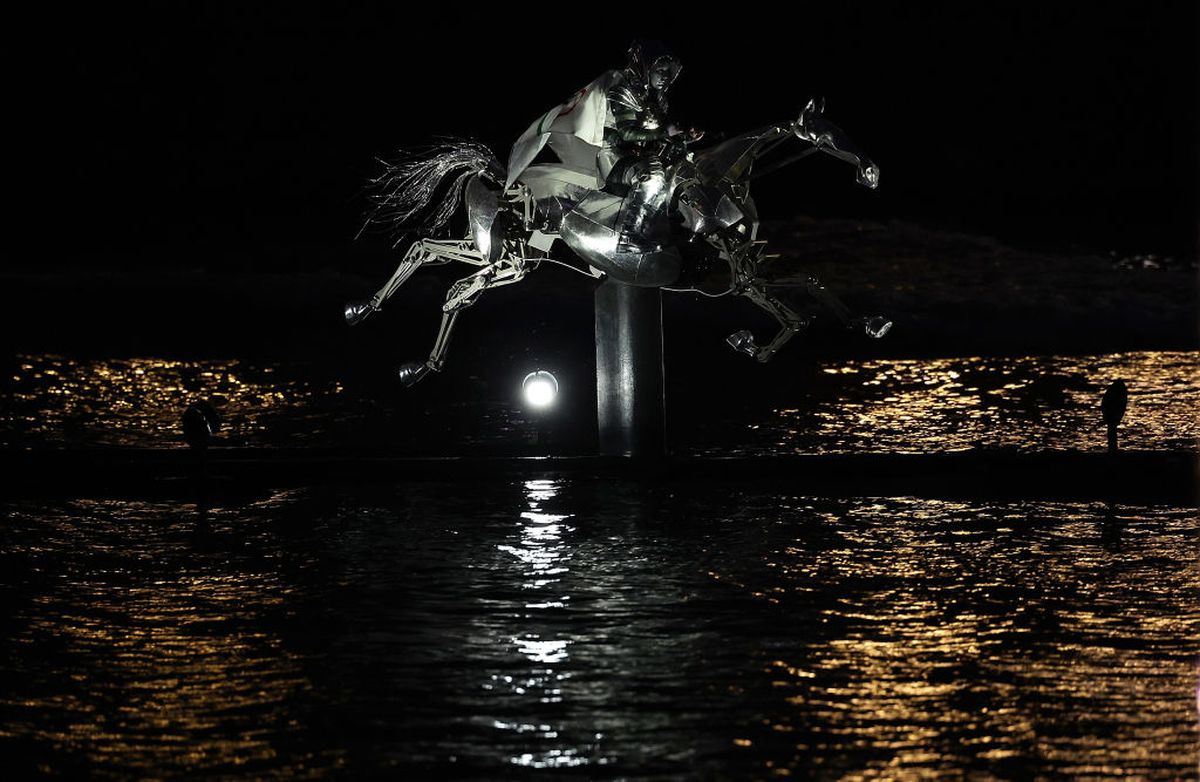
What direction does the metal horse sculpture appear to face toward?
to the viewer's right

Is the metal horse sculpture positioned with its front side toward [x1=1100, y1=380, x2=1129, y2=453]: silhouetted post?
yes
